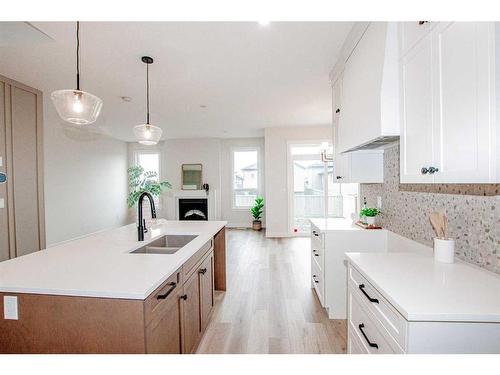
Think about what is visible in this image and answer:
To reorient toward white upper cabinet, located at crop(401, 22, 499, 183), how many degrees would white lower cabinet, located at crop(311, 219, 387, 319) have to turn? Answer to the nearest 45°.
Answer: approximately 90° to its left

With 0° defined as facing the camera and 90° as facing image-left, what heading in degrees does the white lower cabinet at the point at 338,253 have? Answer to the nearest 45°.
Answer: approximately 90°

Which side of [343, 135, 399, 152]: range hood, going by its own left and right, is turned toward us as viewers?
left

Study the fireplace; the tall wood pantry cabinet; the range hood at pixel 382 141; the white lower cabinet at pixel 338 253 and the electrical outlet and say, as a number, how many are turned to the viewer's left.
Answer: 2

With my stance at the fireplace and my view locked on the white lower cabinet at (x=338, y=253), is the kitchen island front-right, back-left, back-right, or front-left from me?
front-right

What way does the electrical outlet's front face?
toward the camera

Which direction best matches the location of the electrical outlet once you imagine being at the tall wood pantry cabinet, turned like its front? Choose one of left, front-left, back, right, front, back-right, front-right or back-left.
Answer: front-right

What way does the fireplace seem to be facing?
toward the camera

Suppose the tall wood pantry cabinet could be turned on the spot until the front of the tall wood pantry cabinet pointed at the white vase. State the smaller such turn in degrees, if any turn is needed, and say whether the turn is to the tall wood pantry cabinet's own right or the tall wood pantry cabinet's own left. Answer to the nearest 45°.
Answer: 0° — it already faces it

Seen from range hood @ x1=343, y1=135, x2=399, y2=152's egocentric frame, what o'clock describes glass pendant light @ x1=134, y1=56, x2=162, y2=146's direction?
The glass pendant light is roughly at 12 o'clock from the range hood.

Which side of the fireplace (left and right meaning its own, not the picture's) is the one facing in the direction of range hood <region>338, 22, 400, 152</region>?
front

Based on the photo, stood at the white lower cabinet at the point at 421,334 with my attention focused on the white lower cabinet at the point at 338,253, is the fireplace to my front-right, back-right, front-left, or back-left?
front-left

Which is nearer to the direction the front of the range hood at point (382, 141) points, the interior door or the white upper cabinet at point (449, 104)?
the interior door

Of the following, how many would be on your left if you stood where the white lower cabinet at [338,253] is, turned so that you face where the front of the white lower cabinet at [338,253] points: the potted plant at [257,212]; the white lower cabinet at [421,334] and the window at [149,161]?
1

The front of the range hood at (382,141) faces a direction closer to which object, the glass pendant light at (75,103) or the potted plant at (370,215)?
the glass pendant light

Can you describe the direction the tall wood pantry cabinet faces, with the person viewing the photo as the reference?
facing the viewer and to the right of the viewer
